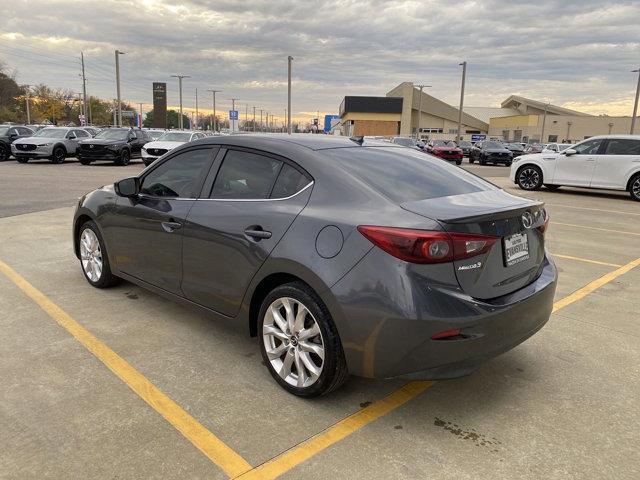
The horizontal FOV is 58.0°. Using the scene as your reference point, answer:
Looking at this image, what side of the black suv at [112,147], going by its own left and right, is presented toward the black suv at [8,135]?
right

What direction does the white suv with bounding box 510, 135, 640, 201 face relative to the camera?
to the viewer's left

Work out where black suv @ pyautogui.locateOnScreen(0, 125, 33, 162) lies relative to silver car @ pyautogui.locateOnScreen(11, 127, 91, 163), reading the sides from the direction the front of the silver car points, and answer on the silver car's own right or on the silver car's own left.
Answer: on the silver car's own right

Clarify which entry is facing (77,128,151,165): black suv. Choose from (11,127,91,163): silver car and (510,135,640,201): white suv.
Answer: the white suv

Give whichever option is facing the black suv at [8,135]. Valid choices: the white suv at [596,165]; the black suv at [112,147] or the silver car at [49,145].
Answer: the white suv

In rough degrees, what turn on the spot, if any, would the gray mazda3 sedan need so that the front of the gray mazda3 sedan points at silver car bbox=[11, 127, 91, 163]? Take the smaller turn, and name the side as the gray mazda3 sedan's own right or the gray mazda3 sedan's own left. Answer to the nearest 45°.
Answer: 0° — it already faces it

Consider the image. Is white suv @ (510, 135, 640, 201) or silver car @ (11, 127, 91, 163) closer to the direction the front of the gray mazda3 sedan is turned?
the silver car

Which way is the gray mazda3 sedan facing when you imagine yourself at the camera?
facing away from the viewer and to the left of the viewer

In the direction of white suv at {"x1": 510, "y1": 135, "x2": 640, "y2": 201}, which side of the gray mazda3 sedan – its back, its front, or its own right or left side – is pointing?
right
